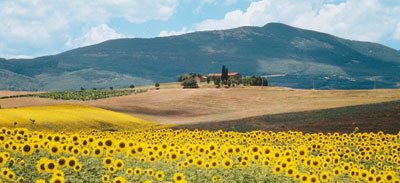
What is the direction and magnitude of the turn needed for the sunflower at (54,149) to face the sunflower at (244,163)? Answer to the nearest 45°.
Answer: approximately 45° to its left

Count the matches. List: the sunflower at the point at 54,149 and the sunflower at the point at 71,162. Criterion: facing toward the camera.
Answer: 2

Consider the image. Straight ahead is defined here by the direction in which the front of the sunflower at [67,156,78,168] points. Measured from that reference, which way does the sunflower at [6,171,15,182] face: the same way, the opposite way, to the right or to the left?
the same way

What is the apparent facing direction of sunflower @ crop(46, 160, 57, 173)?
toward the camera

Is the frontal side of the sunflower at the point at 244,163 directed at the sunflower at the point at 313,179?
no

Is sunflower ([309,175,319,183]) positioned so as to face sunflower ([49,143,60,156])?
no

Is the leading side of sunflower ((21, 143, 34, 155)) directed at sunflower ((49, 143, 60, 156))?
no

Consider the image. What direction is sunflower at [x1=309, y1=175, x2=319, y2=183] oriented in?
toward the camera

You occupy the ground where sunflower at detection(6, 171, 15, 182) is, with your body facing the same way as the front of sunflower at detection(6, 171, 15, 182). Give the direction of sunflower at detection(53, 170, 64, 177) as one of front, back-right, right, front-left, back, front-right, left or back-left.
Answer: front-left

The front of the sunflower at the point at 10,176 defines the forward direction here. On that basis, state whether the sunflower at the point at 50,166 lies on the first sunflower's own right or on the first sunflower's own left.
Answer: on the first sunflower's own left

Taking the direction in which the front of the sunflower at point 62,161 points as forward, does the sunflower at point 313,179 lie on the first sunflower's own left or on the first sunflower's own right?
on the first sunflower's own left

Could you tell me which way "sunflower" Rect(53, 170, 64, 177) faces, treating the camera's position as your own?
facing the viewer

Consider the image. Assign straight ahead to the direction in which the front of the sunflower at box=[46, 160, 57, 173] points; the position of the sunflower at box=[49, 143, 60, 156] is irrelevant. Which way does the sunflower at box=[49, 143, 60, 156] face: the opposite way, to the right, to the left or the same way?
the same way

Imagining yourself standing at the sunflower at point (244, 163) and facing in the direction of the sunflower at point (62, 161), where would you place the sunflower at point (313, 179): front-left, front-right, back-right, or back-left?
back-left

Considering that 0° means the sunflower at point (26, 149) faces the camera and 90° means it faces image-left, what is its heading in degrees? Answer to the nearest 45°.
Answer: approximately 0°

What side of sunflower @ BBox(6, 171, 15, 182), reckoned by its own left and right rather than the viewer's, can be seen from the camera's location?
front

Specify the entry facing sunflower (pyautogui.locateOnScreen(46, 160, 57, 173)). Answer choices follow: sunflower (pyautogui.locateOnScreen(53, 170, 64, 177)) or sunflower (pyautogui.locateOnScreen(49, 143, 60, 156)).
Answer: sunflower (pyautogui.locateOnScreen(49, 143, 60, 156))
